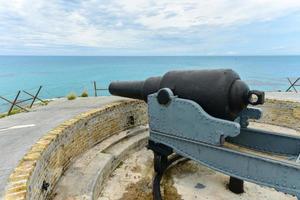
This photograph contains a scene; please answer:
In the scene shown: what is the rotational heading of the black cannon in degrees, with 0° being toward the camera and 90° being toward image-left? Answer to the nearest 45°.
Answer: approximately 135°
